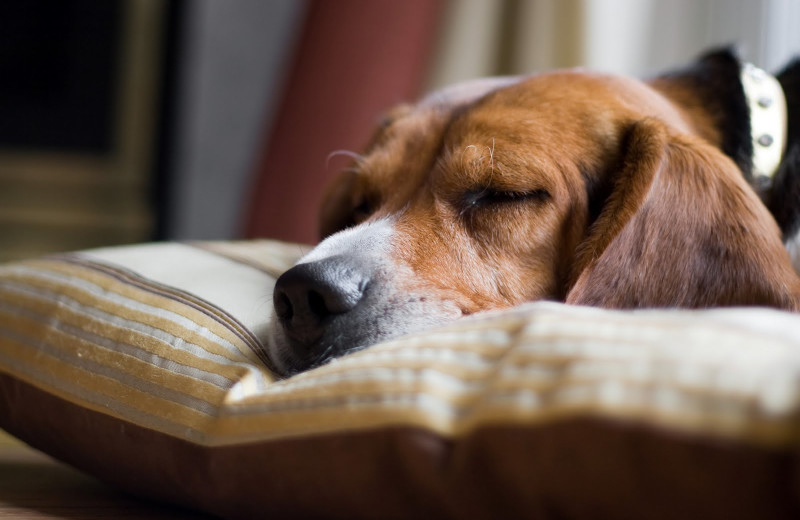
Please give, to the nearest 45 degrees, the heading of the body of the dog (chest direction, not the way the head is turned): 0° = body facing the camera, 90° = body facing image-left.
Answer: approximately 45°
